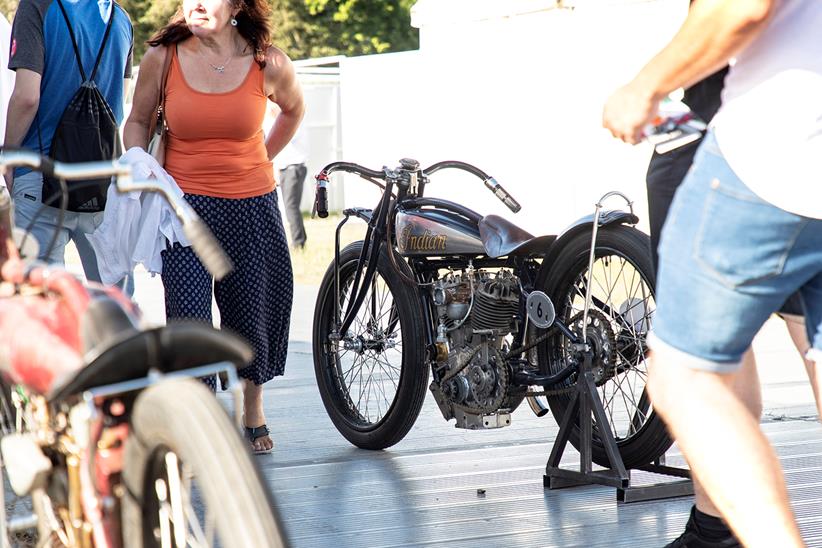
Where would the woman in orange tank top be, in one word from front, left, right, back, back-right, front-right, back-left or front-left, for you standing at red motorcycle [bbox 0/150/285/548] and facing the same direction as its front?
front-right

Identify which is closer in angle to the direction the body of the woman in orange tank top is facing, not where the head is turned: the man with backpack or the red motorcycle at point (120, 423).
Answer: the red motorcycle

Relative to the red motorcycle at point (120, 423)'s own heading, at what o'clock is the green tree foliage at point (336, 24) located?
The green tree foliage is roughly at 2 o'clock from the red motorcycle.

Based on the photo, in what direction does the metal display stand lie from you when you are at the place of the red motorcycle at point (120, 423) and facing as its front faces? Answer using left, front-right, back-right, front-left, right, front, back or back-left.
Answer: right

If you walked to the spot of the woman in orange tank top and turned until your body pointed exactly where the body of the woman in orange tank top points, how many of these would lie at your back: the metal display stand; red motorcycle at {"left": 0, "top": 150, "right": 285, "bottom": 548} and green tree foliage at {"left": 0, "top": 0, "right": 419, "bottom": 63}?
1

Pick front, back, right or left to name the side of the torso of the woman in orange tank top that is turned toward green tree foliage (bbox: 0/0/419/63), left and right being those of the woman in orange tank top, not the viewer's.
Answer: back

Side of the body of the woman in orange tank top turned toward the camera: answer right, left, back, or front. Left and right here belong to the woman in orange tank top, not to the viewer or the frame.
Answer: front

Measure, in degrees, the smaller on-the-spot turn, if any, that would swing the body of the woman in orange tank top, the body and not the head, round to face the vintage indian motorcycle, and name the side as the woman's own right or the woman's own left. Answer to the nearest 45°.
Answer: approximately 45° to the woman's own left

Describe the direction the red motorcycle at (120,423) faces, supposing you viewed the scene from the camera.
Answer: facing away from the viewer and to the left of the viewer

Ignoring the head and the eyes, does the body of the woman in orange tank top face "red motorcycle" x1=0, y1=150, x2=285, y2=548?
yes

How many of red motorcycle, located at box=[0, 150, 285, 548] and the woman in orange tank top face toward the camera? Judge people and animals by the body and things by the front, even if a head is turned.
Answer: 1

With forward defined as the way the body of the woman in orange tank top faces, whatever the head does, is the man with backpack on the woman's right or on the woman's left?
on the woman's right

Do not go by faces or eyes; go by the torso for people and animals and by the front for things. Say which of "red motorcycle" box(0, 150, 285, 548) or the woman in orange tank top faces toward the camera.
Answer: the woman in orange tank top
